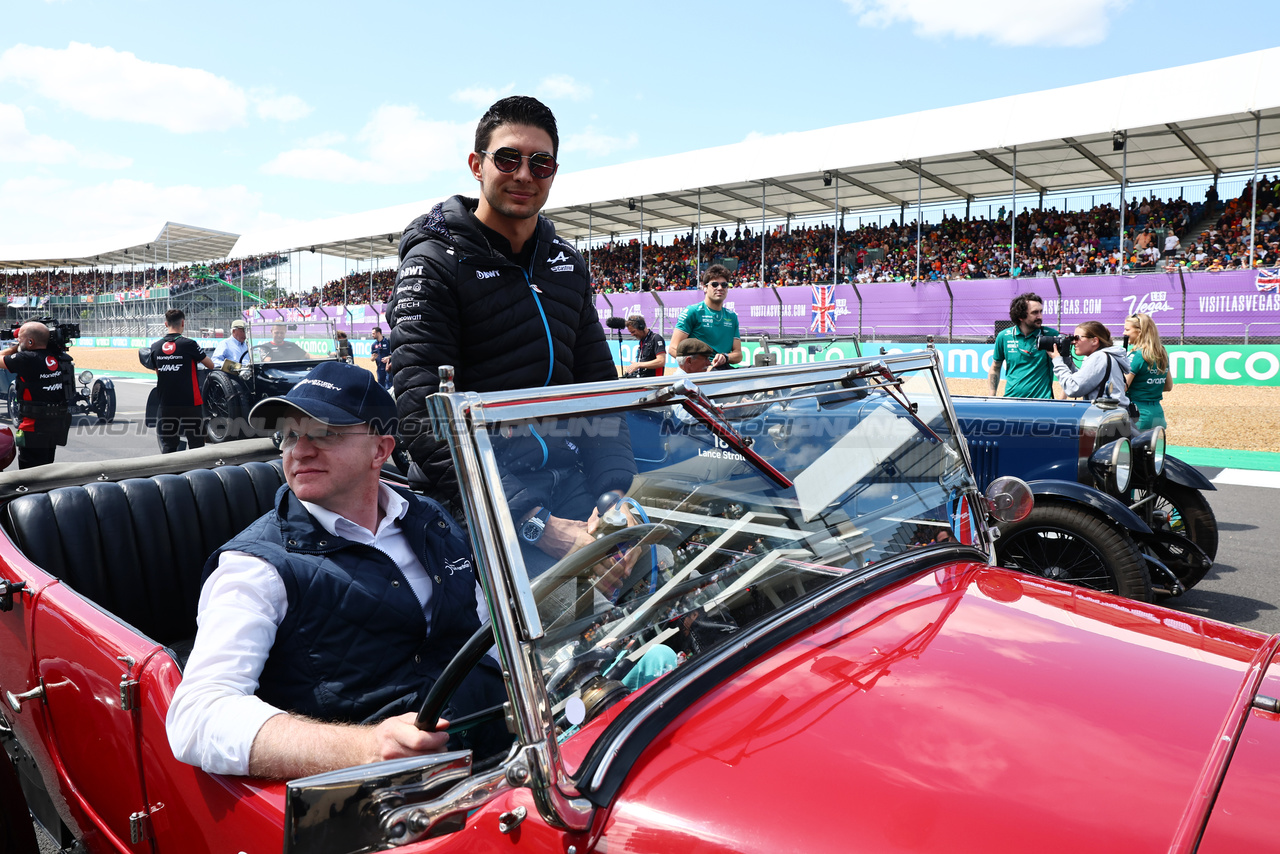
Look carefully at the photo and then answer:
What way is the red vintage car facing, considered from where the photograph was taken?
facing the viewer and to the right of the viewer

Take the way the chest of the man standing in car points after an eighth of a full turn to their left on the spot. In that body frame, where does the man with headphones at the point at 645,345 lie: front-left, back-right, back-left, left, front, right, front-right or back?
left

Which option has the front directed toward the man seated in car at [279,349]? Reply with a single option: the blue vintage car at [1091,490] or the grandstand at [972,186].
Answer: the grandstand

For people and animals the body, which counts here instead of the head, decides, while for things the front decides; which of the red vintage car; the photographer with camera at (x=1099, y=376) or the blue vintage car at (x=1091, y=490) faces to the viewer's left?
the photographer with camera

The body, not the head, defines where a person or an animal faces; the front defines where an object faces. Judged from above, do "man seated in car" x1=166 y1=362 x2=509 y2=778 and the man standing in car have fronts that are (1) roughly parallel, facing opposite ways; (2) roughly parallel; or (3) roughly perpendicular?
roughly parallel

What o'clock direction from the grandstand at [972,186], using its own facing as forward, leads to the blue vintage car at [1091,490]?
The blue vintage car is roughly at 11 o'clock from the grandstand.

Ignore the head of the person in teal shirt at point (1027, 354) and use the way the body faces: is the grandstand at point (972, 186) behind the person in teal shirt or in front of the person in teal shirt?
behind

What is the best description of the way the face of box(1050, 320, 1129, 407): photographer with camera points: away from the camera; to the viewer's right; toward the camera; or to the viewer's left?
to the viewer's left

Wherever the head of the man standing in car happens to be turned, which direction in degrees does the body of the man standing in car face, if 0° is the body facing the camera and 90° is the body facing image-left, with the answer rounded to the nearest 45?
approximately 315°

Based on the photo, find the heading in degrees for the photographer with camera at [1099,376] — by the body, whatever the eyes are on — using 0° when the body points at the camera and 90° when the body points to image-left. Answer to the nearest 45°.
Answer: approximately 90°
